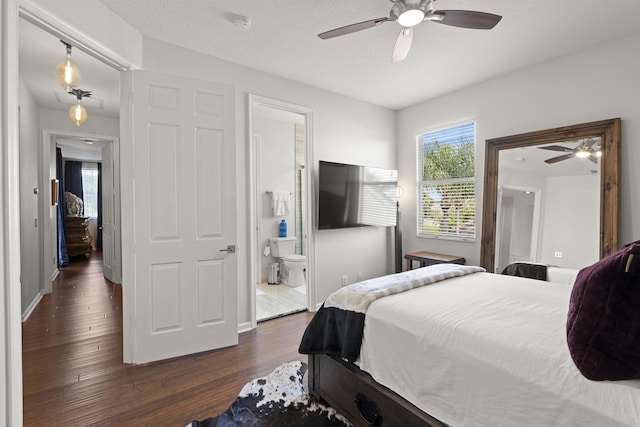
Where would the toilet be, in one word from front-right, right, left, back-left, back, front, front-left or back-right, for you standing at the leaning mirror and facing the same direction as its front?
front-right

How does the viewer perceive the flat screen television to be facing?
facing the viewer and to the right of the viewer

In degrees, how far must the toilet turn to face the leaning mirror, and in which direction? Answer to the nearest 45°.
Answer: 0° — it already faces it

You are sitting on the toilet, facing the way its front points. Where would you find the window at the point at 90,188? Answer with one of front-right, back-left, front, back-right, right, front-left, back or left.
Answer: back

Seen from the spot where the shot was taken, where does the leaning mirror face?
facing the viewer and to the left of the viewer

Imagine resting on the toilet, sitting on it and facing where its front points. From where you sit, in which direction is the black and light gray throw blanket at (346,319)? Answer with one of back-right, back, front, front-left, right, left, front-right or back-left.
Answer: front-right

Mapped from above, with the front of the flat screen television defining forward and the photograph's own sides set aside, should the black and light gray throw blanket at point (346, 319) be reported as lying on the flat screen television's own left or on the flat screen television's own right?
on the flat screen television's own right

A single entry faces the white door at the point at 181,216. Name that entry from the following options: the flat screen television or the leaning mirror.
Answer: the leaning mirror

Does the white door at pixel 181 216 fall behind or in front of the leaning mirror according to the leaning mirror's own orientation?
in front

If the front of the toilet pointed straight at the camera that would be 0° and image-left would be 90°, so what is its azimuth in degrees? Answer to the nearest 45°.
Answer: approximately 315°

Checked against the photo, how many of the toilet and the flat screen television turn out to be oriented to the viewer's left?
0
